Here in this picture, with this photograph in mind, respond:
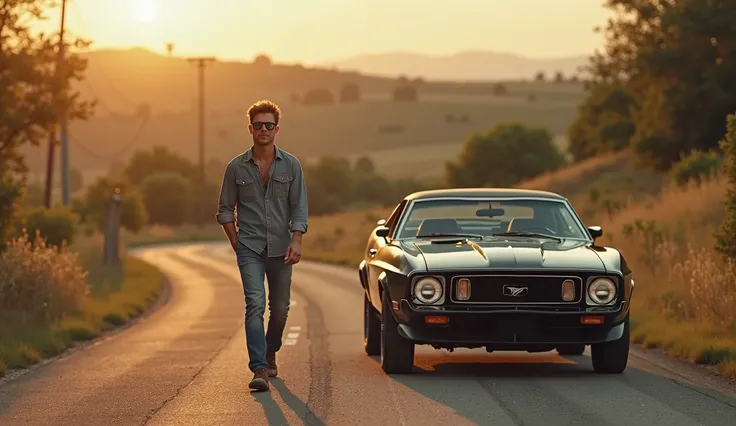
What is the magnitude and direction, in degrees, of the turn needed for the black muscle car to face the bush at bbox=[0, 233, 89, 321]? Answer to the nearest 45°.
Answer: approximately 135° to its right

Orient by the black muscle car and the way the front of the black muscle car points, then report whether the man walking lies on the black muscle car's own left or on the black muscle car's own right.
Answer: on the black muscle car's own right

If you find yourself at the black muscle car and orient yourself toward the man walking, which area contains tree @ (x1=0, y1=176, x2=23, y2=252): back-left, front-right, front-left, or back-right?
front-right

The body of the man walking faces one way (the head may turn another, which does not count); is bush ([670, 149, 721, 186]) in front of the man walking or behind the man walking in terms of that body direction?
behind

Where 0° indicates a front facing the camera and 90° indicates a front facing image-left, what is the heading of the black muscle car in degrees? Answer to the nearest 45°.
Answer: approximately 0°

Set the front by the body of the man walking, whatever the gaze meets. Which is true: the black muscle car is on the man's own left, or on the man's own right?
on the man's own left

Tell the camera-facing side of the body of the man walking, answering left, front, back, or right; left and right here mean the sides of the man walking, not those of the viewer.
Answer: front

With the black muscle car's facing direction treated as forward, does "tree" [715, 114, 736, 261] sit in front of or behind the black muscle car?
behind

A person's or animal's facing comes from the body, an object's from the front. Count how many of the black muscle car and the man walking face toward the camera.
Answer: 2
